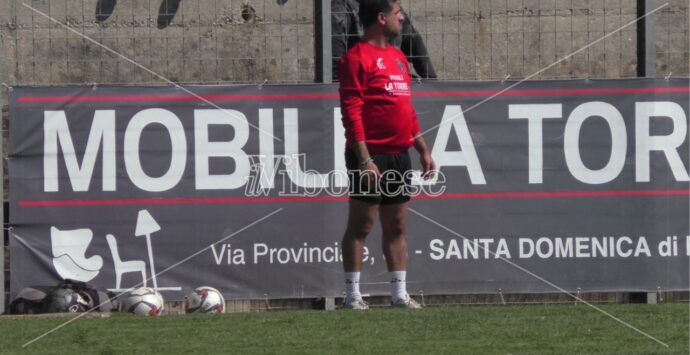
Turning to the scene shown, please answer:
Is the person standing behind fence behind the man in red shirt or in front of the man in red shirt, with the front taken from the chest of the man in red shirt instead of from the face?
behind

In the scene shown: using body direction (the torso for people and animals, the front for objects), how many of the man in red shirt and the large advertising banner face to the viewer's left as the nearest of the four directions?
0

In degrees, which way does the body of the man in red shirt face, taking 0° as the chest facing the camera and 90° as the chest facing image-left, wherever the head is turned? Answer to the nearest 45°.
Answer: approximately 315°

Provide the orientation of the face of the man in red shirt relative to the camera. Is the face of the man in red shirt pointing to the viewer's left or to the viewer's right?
to the viewer's right
